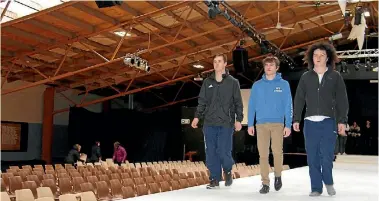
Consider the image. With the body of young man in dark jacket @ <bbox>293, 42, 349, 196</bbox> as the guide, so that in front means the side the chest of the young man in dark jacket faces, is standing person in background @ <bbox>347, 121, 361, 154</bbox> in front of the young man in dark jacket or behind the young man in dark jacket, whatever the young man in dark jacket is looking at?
behind

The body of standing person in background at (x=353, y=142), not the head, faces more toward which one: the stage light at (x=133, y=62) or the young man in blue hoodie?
the young man in blue hoodie

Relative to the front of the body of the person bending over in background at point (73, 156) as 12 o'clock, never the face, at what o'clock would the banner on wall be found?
The banner on wall is roughly at 8 o'clock from the person bending over in background.

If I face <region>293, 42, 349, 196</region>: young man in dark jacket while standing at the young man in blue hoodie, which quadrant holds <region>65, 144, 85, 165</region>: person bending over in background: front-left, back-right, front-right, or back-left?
back-left
